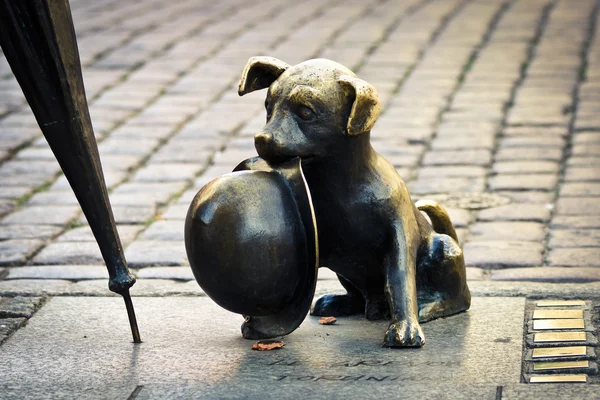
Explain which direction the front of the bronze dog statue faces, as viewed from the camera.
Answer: facing the viewer and to the left of the viewer

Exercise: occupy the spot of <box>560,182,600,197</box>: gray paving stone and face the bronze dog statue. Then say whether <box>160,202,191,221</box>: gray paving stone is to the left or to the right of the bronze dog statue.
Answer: right

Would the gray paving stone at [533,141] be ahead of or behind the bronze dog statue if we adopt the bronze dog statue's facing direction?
behind

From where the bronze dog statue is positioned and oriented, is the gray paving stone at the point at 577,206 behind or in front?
behind

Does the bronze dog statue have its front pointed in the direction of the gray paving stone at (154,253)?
no

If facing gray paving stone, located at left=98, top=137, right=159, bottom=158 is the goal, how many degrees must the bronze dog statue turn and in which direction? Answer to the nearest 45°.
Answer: approximately 90° to its right

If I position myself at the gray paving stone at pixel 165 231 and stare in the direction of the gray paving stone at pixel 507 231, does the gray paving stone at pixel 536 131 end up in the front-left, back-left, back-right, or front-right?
front-left

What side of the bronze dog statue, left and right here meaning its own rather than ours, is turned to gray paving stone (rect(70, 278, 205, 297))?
right

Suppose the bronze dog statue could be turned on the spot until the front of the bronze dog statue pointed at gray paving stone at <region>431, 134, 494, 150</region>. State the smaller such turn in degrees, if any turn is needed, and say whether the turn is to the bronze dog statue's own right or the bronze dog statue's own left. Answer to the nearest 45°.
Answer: approximately 135° to the bronze dog statue's own right

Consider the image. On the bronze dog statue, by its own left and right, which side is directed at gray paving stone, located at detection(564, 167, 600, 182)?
back

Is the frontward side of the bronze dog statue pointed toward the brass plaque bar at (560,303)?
no

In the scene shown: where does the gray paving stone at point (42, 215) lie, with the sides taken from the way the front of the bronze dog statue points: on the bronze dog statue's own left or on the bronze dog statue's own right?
on the bronze dog statue's own right

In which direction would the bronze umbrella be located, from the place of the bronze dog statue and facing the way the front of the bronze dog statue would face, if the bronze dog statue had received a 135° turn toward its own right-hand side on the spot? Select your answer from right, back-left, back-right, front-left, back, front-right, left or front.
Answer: left

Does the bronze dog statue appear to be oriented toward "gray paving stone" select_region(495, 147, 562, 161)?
no

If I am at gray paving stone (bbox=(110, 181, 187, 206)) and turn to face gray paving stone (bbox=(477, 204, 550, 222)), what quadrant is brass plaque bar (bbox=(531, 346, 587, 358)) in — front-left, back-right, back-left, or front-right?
front-right

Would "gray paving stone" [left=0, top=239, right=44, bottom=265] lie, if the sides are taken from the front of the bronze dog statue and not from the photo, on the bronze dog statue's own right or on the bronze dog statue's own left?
on the bronze dog statue's own right

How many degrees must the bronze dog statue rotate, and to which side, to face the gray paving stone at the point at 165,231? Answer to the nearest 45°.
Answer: approximately 90° to its right
